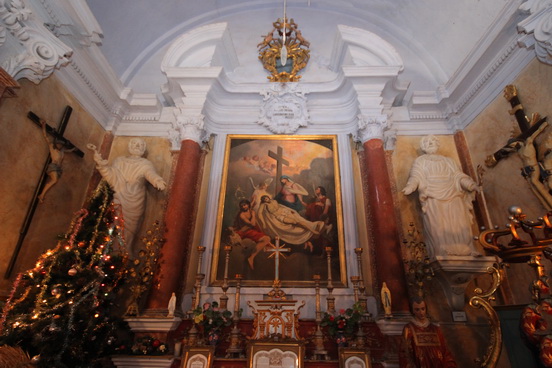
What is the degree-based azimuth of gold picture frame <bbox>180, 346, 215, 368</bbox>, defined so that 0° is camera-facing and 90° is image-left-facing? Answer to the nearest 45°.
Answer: approximately 0°

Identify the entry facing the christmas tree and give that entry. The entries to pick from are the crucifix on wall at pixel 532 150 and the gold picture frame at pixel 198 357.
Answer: the crucifix on wall

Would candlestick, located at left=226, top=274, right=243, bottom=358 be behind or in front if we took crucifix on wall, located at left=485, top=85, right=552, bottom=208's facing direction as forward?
in front

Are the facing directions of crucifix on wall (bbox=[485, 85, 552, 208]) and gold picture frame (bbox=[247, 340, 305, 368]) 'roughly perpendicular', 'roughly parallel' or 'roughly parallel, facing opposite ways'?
roughly perpendicular

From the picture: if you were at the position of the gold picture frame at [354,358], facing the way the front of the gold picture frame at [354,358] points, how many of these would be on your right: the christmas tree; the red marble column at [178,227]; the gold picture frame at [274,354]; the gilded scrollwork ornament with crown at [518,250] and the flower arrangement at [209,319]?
4

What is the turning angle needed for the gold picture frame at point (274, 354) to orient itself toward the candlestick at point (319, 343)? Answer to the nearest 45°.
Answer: approximately 135° to its left

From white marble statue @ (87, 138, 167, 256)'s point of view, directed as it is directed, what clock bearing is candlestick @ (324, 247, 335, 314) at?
The candlestick is roughly at 10 o'clock from the white marble statue.

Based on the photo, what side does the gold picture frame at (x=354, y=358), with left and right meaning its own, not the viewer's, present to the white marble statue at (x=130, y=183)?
right

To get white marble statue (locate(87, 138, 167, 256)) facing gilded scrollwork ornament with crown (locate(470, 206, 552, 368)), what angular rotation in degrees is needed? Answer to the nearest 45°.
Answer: approximately 45° to its left

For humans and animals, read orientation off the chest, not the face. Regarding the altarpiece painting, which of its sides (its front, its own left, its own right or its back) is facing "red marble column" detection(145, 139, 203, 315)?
right

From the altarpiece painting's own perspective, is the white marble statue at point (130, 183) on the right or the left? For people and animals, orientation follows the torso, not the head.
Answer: on its right

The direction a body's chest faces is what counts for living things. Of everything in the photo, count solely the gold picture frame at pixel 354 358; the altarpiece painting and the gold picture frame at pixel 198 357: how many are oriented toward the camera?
3

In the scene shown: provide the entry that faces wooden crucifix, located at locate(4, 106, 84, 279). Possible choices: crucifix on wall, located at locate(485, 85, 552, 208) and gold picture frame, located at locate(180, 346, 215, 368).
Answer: the crucifix on wall

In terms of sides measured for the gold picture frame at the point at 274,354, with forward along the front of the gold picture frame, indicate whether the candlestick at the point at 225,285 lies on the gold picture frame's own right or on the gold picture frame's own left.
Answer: on the gold picture frame's own right

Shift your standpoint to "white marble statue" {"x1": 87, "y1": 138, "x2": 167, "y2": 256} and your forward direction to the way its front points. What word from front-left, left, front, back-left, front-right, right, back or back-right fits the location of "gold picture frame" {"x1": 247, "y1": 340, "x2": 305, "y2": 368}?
front-left

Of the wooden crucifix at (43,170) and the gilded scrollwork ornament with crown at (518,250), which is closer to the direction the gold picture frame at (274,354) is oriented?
the gilded scrollwork ornament with crown
